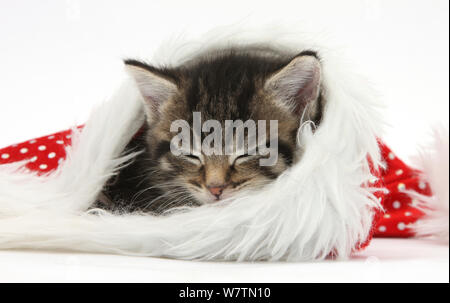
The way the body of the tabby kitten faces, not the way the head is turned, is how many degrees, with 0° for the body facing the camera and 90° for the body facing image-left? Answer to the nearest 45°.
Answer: approximately 0°
